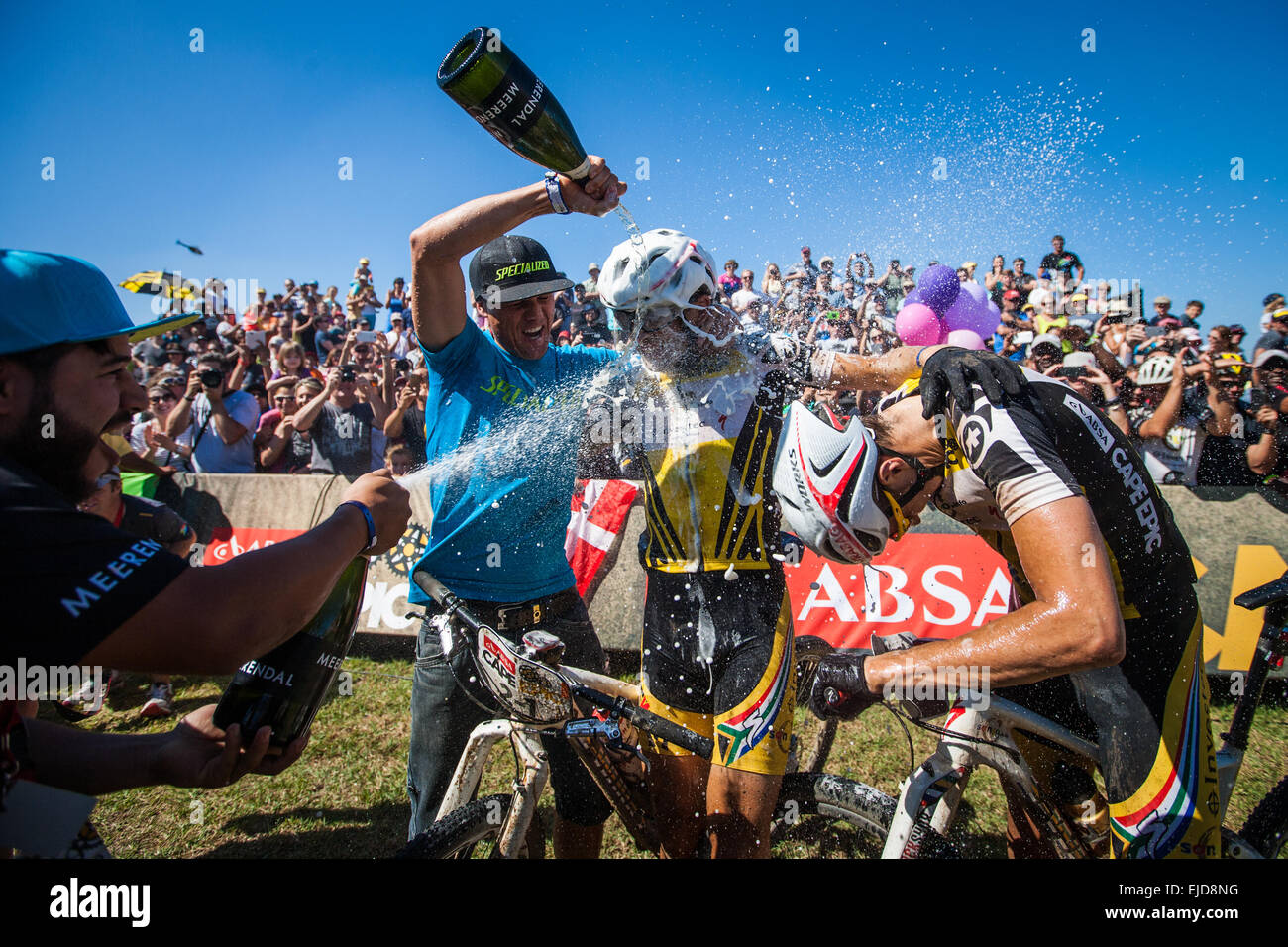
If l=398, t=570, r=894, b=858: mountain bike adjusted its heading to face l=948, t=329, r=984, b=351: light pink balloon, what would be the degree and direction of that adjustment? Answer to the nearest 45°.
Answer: approximately 180°

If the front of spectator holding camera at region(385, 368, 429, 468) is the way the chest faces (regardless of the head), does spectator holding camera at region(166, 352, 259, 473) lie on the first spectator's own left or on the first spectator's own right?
on the first spectator's own right

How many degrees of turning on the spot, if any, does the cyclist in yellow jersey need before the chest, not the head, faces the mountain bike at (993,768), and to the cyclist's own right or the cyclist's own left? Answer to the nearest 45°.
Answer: approximately 90° to the cyclist's own left

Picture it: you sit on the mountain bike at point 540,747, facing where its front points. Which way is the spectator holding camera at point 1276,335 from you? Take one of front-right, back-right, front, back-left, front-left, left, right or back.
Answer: back

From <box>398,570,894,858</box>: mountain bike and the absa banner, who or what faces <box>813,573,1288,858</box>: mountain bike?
the absa banner

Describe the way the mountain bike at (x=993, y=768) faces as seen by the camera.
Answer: facing to the left of the viewer

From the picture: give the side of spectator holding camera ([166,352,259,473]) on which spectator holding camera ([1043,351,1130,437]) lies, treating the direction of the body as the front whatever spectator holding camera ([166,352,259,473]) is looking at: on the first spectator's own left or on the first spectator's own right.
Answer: on the first spectator's own left

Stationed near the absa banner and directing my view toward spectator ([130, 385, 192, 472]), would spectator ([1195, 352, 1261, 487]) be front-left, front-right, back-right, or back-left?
back-right
